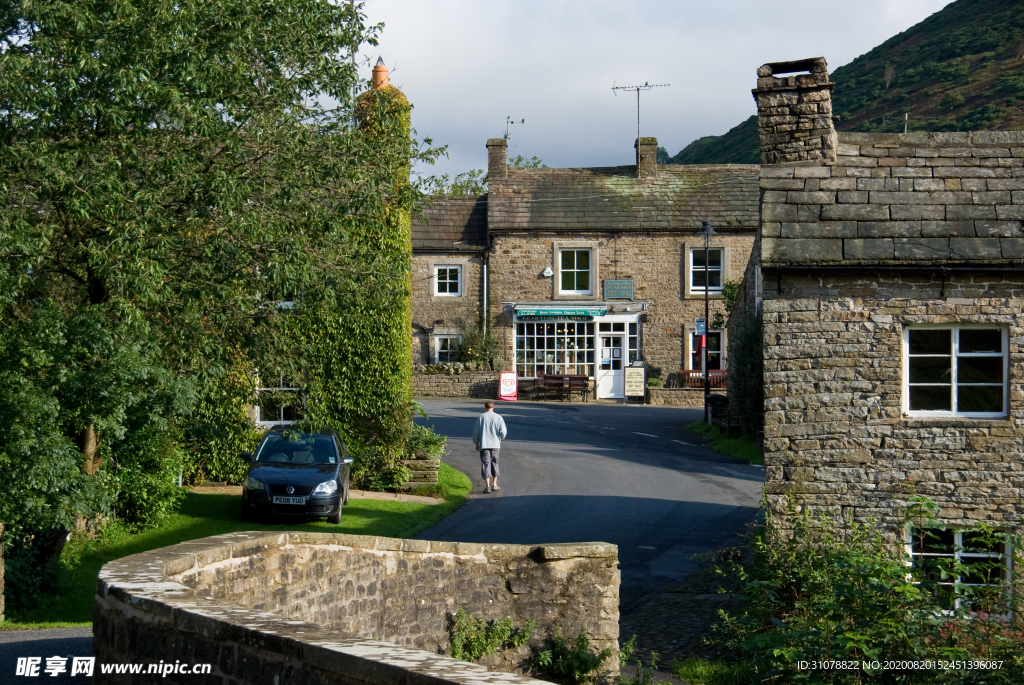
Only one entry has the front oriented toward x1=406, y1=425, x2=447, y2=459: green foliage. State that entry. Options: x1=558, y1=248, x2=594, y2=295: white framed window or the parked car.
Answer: the white framed window

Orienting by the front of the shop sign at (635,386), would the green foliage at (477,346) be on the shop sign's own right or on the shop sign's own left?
on the shop sign's own right

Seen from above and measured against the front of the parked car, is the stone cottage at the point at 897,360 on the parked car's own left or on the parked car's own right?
on the parked car's own left

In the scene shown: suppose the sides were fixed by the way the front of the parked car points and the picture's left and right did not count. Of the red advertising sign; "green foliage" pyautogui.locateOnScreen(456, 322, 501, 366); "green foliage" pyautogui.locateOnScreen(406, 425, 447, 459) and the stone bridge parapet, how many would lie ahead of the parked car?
1

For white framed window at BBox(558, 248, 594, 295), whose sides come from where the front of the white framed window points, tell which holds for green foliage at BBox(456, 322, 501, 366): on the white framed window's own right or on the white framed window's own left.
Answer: on the white framed window's own right

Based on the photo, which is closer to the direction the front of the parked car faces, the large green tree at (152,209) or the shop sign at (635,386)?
the large green tree

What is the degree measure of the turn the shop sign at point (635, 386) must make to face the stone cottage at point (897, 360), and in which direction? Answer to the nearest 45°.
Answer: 0° — it already faces it

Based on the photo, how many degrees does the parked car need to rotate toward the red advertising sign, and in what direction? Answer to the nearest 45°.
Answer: approximately 180°

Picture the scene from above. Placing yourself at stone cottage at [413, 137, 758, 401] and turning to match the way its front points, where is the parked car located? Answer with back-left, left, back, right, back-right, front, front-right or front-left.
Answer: front

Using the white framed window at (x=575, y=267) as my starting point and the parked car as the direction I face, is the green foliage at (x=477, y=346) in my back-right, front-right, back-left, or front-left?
front-right

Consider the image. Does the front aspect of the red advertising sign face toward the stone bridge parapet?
yes

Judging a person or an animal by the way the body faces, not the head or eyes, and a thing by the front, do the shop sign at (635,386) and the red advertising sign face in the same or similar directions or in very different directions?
same or similar directions

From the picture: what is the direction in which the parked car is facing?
toward the camera

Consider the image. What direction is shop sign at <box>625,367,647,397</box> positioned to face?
toward the camera

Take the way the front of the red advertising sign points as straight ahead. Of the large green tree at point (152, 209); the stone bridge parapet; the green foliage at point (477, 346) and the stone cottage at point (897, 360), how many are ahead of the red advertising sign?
3
